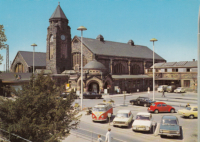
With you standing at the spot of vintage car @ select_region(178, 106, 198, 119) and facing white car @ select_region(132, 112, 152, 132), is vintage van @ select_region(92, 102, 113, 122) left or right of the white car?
right

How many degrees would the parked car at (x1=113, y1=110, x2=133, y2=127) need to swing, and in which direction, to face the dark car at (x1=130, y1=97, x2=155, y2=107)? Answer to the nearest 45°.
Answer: approximately 135° to its right

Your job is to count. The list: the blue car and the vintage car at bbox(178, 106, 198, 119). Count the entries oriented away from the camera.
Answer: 0

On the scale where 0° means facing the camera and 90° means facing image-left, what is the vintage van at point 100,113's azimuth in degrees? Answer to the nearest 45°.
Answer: approximately 45°

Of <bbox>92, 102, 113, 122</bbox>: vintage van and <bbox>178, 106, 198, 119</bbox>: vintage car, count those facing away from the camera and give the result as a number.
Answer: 0

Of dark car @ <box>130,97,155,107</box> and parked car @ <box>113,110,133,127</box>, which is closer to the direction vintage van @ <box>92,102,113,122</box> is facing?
the parked car

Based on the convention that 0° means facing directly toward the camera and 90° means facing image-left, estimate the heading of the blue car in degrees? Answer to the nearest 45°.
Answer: approximately 0°

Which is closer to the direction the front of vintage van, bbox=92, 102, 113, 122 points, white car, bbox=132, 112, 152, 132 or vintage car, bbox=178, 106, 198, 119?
the white car

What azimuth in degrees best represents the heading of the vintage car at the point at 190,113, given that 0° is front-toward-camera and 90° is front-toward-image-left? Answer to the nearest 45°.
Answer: approximately 45°
